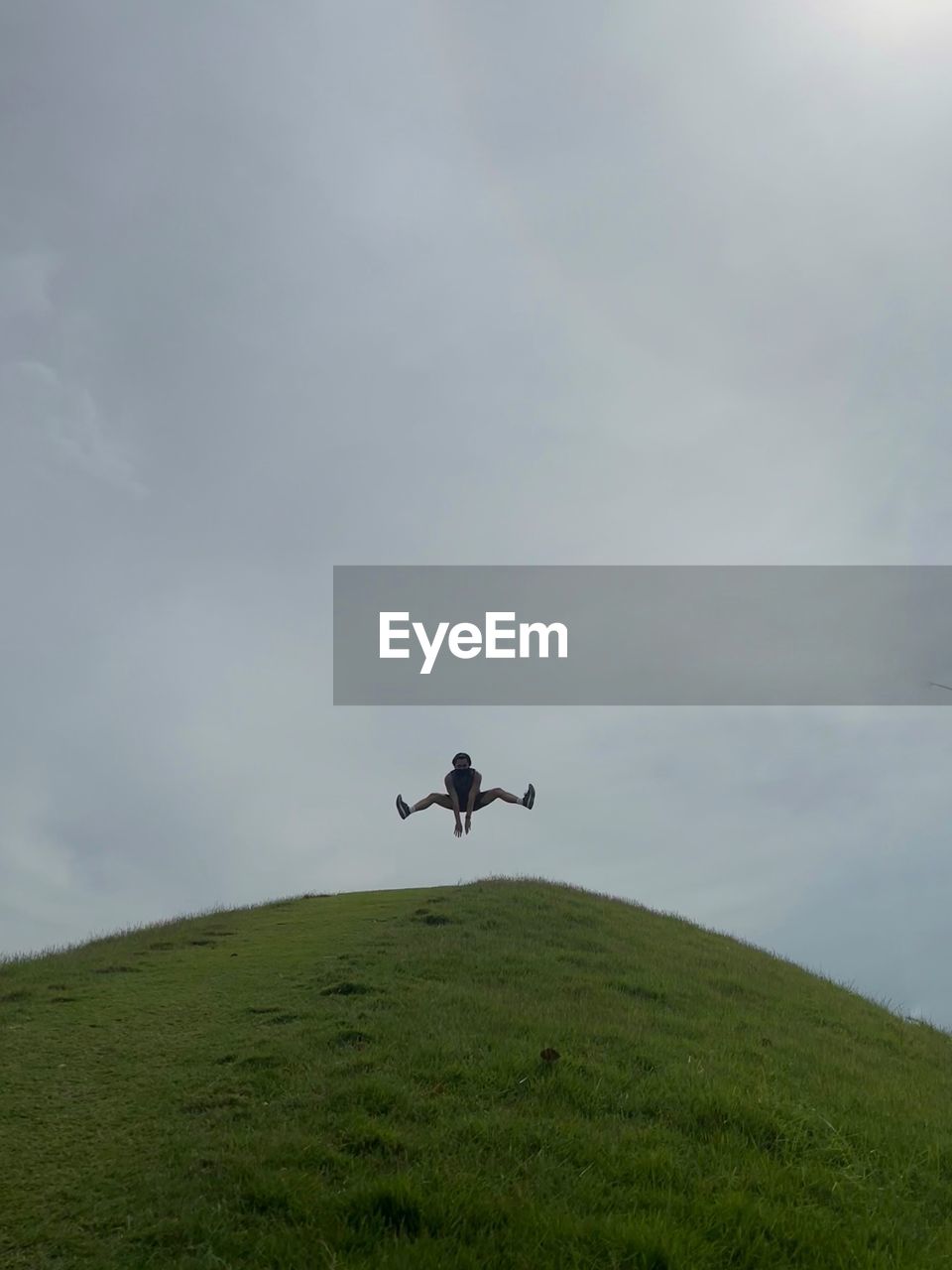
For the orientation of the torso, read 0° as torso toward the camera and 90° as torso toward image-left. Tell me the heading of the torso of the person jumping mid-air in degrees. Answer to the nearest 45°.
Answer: approximately 0°
